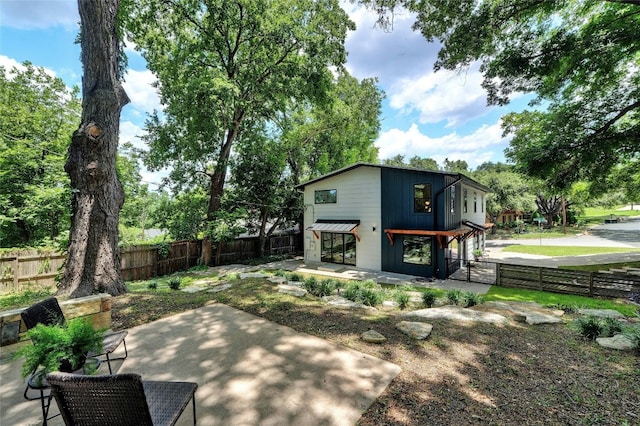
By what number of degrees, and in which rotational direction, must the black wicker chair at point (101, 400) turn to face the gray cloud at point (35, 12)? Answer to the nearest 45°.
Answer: approximately 45° to its left

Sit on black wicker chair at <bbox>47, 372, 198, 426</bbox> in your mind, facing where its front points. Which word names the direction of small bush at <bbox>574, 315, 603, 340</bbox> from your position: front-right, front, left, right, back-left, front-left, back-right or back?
front-right

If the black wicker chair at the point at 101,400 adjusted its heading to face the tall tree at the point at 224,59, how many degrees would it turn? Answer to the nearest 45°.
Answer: approximately 45° to its left

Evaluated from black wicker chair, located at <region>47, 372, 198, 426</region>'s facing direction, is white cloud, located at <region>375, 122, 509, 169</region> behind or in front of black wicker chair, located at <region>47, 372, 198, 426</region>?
in front

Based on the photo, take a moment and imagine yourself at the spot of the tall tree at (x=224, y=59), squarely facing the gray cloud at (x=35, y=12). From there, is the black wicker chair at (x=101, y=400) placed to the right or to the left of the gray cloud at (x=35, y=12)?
left

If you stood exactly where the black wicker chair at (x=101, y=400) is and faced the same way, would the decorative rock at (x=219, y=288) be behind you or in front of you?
in front

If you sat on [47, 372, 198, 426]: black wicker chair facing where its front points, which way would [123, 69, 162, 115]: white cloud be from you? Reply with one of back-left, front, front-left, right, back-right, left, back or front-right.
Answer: front-left

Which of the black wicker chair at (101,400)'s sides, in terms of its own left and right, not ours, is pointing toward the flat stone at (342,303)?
front

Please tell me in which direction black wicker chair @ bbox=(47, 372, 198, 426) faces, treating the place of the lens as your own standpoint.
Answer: facing away from the viewer and to the right of the viewer

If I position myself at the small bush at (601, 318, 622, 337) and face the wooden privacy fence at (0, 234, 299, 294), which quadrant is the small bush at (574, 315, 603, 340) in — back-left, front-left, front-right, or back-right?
front-left

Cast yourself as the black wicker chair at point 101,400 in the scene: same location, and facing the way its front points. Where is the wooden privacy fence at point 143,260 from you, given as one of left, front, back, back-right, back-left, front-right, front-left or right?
front-left

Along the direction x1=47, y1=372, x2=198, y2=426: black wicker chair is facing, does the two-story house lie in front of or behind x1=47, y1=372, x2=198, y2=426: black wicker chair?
in front

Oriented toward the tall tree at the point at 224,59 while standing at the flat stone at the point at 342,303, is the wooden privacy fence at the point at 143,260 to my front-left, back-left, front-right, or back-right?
front-left

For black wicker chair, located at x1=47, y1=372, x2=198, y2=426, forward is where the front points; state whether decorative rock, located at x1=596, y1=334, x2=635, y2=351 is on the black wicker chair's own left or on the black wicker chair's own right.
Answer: on the black wicker chair's own right

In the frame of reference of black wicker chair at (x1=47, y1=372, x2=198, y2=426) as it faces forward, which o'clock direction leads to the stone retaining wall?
The stone retaining wall is roughly at 10 o'clock from the black wicker chair.

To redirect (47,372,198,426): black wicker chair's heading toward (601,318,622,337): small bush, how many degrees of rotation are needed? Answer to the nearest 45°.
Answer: approximately 45° to its right
